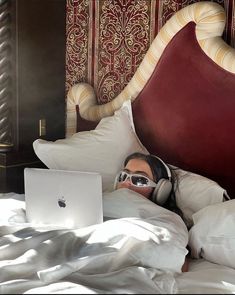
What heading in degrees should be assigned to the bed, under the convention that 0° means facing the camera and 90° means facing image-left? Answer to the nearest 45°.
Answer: approximately 45°

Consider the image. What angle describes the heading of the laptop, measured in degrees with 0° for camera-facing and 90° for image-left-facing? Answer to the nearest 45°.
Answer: approximately 180°

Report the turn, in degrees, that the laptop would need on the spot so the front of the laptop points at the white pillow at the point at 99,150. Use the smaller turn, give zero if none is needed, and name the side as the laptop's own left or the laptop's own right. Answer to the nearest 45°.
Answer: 0° — it already faces it

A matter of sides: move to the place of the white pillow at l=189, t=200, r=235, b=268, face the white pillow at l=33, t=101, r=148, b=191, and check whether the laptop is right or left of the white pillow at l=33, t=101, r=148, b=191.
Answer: left

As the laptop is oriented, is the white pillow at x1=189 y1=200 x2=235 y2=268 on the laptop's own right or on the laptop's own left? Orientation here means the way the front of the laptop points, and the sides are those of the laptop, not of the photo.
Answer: on the laptop's own right
